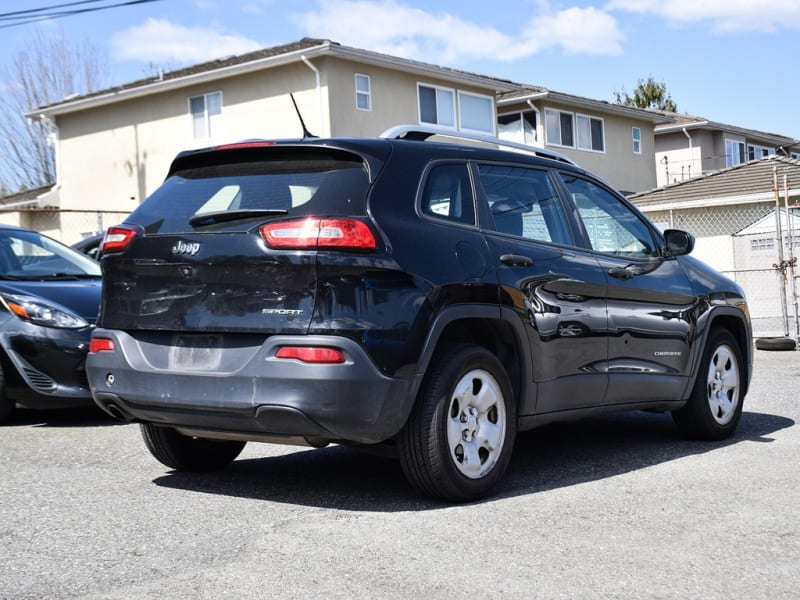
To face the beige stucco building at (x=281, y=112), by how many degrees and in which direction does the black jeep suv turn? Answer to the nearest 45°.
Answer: approximately 45° to its left

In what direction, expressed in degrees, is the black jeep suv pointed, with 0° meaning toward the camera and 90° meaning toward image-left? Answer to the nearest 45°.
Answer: approximately 225°

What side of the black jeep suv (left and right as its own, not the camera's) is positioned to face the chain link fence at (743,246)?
front

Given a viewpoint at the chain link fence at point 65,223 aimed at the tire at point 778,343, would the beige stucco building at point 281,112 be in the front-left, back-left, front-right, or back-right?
front-left

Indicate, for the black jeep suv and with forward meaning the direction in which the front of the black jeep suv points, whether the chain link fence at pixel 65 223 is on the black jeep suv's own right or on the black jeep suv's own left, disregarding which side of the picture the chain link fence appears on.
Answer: on the black jeep suv's own left
